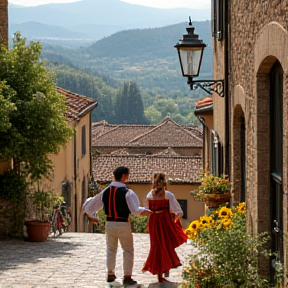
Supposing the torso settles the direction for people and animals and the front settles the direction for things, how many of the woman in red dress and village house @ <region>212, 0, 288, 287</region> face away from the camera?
1

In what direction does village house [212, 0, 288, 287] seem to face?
to the viewer's left

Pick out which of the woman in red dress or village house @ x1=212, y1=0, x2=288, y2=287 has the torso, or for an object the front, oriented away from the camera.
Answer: the woman in red dress

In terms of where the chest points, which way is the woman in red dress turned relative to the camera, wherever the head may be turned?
away from the camera

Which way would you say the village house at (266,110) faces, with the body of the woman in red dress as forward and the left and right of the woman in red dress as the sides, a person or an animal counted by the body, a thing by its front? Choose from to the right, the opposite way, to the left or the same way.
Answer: to the left
